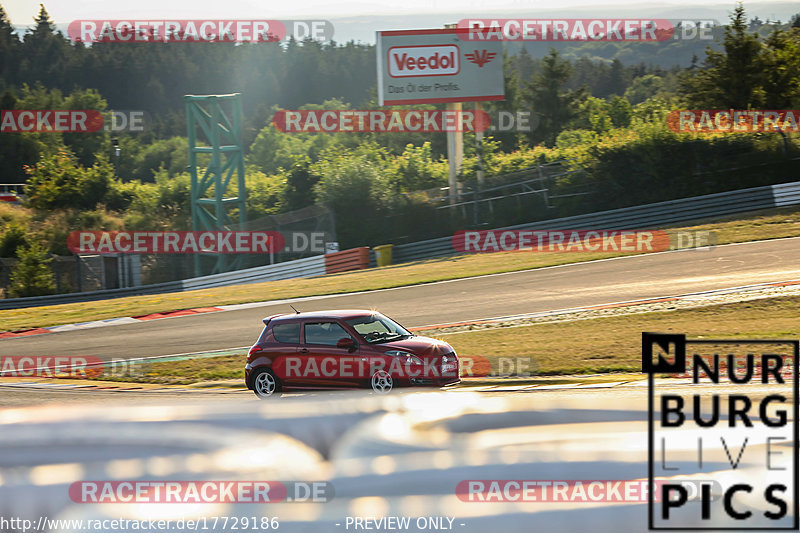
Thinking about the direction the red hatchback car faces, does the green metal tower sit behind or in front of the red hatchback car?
behind

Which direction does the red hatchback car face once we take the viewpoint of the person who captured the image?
facing the viewer and to the right of the viewer

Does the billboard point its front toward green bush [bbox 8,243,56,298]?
no

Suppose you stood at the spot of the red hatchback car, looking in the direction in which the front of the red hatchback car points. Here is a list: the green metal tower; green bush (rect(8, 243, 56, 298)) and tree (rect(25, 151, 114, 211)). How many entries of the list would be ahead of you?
0

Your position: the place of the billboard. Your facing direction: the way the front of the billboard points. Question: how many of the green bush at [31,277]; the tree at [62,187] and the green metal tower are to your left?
0

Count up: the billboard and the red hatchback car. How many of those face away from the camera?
0

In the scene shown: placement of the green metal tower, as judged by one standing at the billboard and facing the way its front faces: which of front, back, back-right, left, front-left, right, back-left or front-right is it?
right

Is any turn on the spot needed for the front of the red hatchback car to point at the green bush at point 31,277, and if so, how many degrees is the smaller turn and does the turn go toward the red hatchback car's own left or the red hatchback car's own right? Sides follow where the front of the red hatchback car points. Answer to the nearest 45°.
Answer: approximately 180°

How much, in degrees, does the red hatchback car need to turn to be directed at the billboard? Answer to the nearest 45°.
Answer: approximately 135° to its left

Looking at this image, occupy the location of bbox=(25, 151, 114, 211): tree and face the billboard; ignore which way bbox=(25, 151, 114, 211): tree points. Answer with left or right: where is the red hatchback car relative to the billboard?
right

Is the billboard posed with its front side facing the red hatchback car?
yes

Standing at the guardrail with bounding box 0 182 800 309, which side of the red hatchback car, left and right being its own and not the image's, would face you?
left

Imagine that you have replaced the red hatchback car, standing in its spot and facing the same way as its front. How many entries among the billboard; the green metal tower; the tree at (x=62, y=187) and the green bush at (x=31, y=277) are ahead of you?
0

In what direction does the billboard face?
toward the camera

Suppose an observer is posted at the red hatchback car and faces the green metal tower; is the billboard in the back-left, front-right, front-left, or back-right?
front-right

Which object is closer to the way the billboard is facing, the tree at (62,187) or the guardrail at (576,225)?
the guardrail
